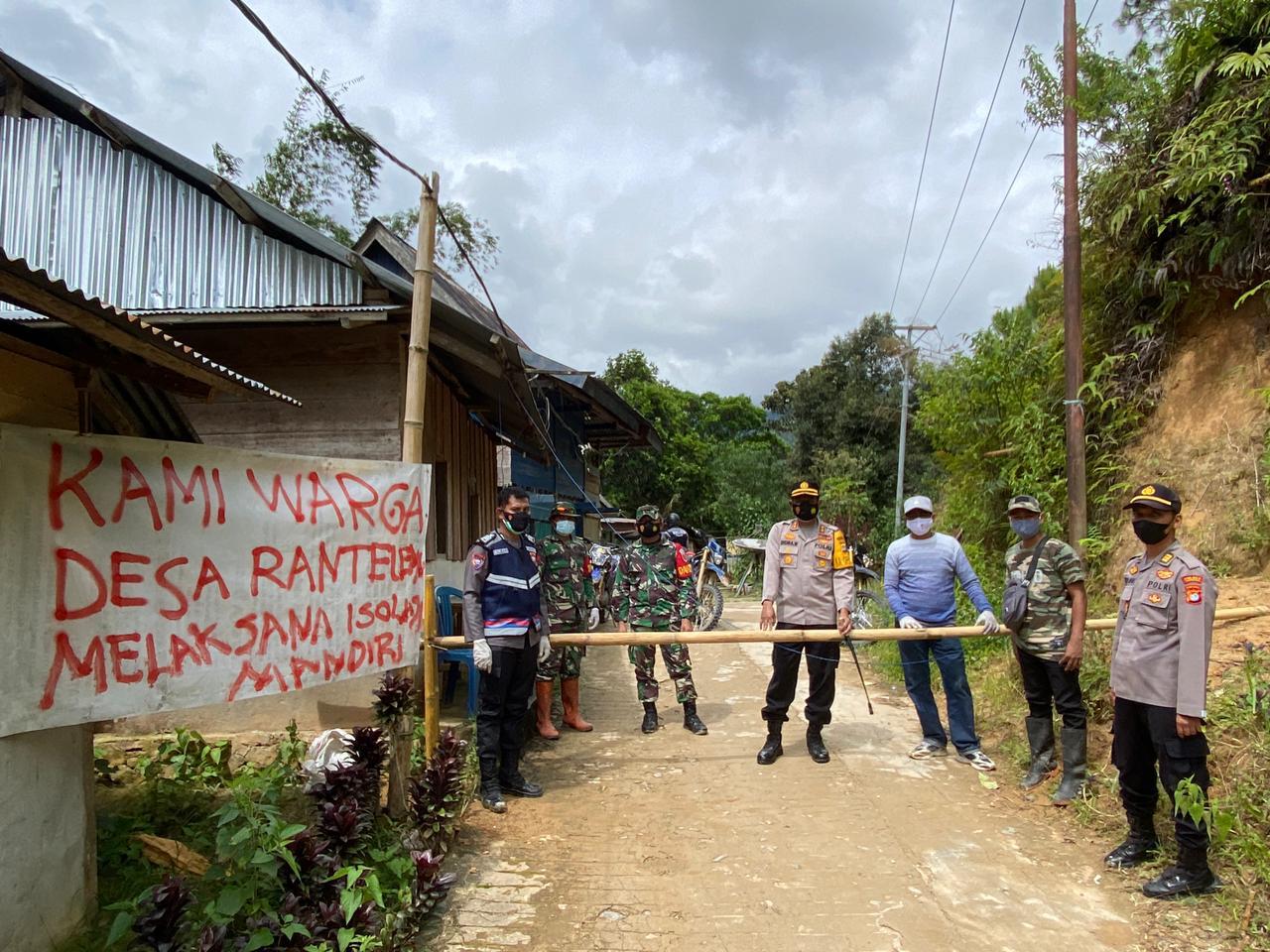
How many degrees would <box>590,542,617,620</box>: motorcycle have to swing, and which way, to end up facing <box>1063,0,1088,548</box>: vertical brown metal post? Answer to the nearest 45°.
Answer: approximately 45° to its left

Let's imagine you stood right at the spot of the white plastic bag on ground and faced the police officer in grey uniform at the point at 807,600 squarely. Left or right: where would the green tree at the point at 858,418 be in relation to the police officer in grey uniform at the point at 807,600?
left

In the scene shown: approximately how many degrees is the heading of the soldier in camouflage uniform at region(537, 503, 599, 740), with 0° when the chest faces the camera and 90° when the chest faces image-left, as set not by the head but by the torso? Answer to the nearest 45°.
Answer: approximately 0°

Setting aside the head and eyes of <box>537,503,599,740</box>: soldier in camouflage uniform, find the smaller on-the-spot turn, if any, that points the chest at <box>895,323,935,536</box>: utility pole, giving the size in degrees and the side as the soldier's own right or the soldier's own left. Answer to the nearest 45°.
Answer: approximately 135° to the soldier's own left

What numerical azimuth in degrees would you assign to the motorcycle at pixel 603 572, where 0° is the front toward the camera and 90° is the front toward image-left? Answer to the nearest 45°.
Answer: approximately 0°

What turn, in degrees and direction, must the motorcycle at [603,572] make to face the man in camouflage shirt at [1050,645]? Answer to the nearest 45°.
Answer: approximately 45° to its left

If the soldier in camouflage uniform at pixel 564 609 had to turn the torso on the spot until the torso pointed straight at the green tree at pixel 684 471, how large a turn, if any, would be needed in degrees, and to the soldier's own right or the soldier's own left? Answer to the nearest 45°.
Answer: approximately 180°

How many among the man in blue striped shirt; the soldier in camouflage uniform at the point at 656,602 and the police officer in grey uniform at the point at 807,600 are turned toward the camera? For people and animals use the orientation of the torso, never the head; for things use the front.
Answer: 3
